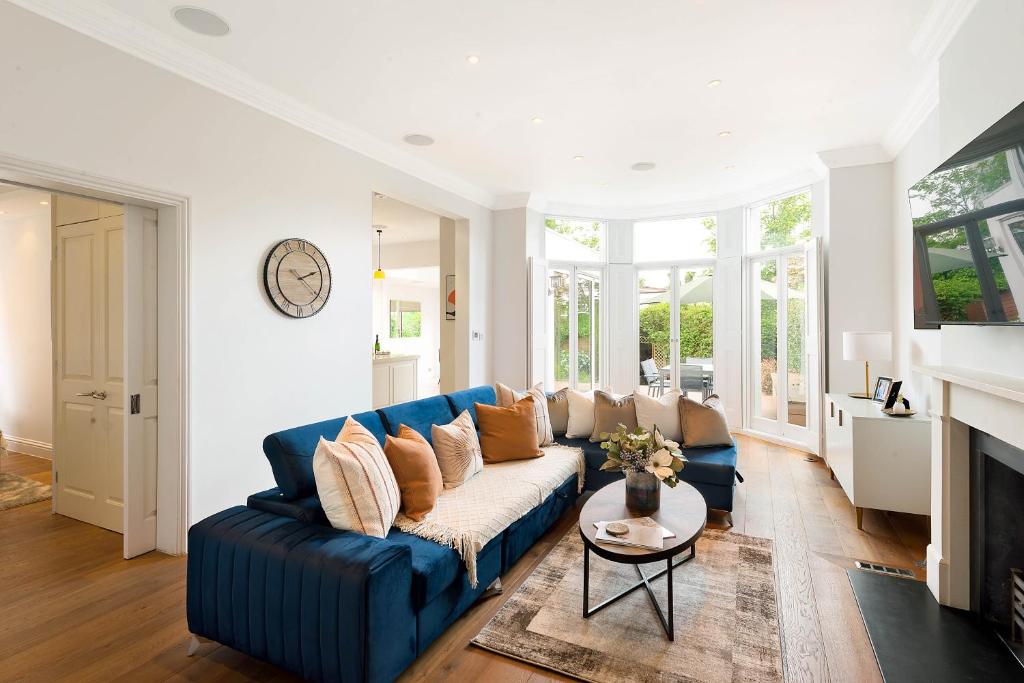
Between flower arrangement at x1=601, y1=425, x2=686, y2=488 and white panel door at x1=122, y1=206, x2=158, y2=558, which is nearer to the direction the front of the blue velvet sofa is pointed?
the flower arrangement

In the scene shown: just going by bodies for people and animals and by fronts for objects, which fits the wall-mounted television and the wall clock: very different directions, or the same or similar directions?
very different directions

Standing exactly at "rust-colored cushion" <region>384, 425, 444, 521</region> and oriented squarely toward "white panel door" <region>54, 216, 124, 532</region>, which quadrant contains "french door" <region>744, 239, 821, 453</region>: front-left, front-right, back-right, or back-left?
back-right

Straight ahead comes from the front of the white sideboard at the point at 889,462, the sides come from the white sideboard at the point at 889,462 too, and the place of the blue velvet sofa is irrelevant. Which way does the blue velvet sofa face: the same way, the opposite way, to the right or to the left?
the opposite way

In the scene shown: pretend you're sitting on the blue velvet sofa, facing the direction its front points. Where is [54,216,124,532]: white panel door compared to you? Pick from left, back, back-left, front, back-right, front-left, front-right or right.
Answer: back

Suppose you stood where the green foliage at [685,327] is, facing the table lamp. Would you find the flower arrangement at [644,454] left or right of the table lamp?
right

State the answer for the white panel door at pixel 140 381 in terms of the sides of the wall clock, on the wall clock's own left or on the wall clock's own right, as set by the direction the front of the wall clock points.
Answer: on the wall clock's own right

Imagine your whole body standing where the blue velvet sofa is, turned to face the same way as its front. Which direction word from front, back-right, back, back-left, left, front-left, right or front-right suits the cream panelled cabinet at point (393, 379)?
back-left

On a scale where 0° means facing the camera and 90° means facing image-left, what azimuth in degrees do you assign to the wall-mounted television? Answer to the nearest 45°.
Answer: approximately 45°

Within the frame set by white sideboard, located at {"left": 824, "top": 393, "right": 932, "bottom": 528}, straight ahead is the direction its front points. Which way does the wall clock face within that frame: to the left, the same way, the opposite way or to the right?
the opposite way

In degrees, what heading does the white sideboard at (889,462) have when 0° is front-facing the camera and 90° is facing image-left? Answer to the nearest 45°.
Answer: approximately 90°

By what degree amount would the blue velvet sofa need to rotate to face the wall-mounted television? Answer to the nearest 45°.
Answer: approximately 45° to its left
